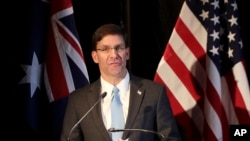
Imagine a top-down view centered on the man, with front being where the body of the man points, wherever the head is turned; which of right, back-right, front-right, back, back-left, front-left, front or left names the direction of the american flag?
back-left

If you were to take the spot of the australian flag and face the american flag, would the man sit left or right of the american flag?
right

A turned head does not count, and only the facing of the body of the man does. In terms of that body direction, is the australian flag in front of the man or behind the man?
behind

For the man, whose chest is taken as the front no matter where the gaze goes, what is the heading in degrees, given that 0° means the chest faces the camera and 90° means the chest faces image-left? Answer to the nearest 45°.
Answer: approximately 0°
